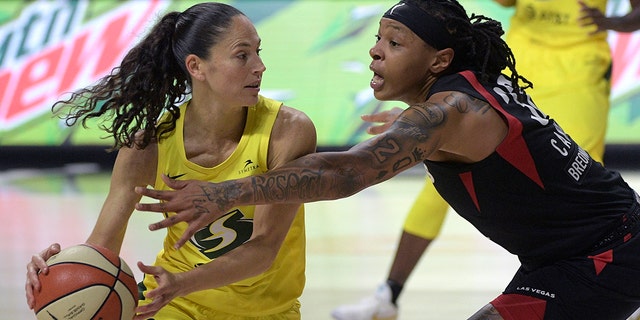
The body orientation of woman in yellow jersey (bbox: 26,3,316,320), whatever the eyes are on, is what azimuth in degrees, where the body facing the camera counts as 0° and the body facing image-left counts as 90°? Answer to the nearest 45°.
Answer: approximately 0°

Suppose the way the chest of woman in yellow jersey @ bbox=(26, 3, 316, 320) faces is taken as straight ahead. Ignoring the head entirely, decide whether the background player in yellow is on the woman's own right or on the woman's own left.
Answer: on the woman's own left

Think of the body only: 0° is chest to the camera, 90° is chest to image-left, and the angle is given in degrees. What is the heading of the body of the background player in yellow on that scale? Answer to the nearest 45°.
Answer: approximately 45°

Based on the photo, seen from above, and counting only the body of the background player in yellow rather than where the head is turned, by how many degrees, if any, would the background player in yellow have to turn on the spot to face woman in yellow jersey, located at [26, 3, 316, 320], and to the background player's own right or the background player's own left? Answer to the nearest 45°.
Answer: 0° — they already face them

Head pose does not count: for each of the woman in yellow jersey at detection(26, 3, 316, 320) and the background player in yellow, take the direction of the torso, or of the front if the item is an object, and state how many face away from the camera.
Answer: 0
